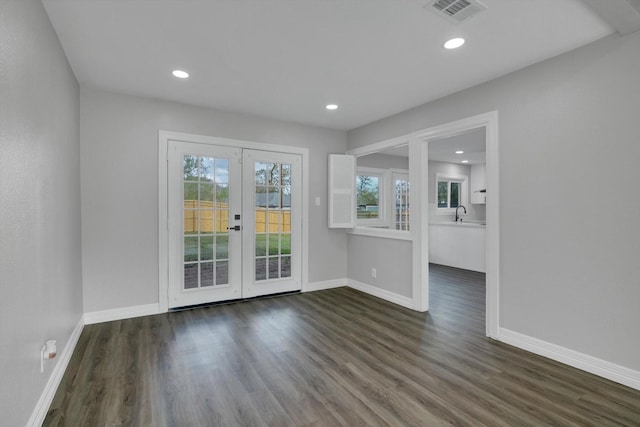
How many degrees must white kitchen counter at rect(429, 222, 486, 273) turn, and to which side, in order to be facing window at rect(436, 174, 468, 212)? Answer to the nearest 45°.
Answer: approximately 135° to its right

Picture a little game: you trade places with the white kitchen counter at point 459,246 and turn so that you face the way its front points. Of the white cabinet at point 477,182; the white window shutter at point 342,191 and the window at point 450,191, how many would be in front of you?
1

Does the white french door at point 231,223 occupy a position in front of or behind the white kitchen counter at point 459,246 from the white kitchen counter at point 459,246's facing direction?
in front

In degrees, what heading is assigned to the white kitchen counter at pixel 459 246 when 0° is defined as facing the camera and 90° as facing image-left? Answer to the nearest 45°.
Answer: approximately 45°

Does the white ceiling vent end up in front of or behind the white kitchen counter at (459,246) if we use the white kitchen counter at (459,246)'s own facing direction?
in front

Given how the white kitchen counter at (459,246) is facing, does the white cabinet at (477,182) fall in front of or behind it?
behind

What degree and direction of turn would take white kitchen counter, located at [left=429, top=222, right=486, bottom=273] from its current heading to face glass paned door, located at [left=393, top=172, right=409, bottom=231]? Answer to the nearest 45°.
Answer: approximately 45° to its right
